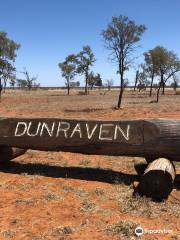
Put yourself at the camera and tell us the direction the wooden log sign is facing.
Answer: facing the viewer

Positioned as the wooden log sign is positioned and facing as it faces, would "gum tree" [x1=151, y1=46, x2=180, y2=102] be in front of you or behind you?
behind
